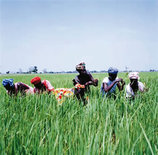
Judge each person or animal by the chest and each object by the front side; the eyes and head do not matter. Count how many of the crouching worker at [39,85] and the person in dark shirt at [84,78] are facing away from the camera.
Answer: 0

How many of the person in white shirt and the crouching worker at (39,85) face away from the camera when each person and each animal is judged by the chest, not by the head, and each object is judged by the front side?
0

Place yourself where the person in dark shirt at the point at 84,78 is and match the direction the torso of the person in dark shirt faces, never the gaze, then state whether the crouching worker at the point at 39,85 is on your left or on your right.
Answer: on your right

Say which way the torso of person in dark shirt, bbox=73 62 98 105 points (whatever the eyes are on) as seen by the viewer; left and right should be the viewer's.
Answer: facing the viewer and to the left of the viewer

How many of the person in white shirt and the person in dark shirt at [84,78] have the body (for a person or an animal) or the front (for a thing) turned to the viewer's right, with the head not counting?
0

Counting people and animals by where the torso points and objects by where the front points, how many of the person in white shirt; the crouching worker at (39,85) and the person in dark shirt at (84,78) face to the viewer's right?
0

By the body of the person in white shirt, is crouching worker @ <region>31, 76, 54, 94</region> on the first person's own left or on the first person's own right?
on the first person's own right

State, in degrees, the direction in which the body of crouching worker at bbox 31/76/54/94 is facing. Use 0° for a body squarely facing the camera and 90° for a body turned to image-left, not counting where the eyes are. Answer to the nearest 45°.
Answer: approximately 45°

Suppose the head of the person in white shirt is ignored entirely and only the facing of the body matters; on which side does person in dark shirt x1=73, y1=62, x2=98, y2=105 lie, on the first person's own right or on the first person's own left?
on the first person's own right

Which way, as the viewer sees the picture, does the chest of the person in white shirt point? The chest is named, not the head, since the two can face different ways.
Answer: toward the camera

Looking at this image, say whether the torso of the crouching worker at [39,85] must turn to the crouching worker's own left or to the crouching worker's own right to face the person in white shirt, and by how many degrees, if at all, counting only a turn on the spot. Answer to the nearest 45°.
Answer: approximately 90° to the crouching worker's own left

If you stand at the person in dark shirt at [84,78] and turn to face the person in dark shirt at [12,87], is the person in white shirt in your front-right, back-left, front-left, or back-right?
back-left
